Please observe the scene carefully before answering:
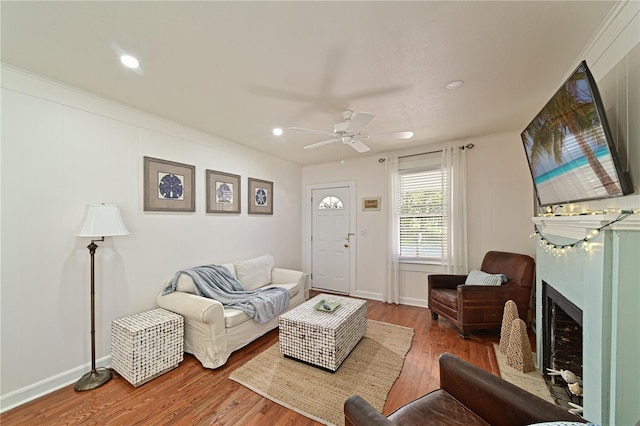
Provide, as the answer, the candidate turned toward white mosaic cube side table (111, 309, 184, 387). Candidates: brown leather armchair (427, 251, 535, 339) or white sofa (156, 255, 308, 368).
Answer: the brown leather armchair

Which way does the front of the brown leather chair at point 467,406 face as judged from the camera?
facing away from the viewer and to the left of the viewer

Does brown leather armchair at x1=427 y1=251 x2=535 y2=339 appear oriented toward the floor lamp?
yes

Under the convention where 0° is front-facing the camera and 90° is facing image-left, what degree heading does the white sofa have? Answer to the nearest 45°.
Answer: approximately 315°

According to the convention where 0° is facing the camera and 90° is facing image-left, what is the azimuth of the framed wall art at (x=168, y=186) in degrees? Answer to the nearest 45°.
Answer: approximately 315°

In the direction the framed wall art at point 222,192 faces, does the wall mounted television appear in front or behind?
in front

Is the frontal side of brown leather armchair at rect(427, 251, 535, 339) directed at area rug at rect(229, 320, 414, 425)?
yes
